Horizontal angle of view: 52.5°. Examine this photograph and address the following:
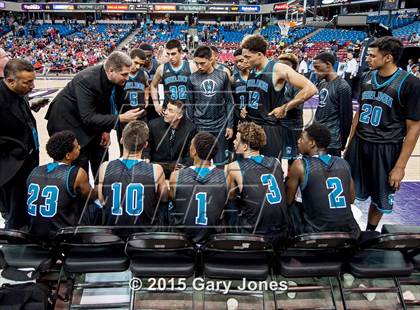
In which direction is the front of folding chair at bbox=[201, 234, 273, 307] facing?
away from the camera

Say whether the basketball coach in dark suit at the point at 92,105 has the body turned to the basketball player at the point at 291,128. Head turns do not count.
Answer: yes

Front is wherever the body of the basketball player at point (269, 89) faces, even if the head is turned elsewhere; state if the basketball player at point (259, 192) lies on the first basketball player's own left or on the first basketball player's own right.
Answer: on the first basketball player's own left

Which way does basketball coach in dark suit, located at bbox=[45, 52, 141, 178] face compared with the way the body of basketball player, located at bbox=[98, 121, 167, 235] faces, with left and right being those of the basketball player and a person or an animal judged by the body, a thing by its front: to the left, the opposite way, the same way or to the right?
to the right

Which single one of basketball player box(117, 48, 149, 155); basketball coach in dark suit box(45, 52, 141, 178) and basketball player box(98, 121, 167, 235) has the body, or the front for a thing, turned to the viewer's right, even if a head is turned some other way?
the basketball coach in dark suit

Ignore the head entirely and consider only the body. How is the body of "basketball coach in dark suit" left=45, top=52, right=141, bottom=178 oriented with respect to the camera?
to the viewer's right

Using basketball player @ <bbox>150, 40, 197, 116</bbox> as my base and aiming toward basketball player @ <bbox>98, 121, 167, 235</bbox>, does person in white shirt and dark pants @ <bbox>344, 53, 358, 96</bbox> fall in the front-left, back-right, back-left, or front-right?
back-left

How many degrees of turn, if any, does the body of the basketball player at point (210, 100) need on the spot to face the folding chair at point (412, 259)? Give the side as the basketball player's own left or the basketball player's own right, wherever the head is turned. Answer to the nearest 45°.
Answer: approximately 45° to the basketball player's own left

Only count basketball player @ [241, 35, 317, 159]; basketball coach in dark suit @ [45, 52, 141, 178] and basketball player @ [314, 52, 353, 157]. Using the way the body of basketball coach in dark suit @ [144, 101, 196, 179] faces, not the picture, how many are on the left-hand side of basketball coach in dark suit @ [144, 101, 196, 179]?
2

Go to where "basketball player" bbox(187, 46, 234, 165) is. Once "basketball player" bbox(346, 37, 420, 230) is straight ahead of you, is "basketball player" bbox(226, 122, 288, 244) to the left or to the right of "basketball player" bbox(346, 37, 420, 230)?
right

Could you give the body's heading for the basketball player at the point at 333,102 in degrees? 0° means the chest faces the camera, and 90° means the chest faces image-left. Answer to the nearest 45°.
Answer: approximately 45°

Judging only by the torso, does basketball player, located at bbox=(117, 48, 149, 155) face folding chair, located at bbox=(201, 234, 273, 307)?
yes

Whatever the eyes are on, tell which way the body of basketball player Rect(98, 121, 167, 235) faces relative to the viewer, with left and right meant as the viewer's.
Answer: facing away from the viewer

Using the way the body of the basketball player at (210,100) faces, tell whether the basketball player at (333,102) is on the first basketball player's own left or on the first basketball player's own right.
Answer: on the first basketball player's own left

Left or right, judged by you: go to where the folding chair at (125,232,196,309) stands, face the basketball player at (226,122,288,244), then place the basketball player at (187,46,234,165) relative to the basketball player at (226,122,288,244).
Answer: left

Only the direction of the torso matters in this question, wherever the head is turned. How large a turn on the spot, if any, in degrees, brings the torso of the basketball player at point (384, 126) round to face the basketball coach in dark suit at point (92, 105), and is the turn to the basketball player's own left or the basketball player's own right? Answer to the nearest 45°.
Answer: approximately 45° to the basketball player's own right

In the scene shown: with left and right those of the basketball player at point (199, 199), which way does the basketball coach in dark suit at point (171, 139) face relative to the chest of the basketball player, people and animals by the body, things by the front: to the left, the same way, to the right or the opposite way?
the opposite way
